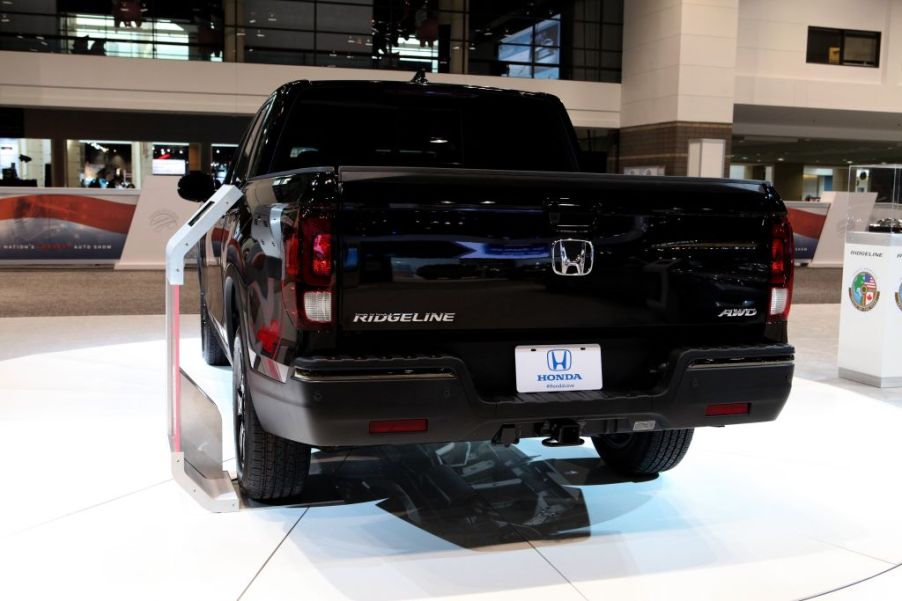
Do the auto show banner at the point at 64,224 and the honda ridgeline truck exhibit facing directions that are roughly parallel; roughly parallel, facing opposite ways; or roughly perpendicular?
roughly parallel, facing opposite ways

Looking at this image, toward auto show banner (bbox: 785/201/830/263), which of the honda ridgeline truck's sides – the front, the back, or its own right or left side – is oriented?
right

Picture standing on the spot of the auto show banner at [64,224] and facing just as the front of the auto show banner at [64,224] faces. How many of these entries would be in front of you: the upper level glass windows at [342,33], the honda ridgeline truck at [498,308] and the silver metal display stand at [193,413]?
2

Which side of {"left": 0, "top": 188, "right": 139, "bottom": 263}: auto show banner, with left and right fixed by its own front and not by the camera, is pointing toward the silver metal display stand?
front

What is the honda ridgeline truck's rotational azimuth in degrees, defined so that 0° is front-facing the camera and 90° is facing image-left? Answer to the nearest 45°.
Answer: approximately 135°

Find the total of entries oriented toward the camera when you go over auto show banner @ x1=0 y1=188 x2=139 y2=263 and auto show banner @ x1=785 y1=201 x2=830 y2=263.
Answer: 2

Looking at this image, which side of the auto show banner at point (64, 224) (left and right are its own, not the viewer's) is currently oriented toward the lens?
front

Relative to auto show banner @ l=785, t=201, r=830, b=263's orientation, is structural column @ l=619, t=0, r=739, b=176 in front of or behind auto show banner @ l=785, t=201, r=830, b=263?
behind

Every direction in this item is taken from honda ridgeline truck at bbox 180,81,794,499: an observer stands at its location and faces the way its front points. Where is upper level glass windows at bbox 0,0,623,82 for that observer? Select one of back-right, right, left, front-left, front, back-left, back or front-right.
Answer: front-right

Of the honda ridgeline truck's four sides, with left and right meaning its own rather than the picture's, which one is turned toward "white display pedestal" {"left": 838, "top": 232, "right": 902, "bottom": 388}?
right

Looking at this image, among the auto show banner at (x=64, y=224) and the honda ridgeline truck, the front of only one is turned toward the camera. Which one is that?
the auto show banner

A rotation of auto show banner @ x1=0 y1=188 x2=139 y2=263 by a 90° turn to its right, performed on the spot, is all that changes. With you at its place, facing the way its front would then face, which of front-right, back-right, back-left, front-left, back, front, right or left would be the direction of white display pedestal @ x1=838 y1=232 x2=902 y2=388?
back-left

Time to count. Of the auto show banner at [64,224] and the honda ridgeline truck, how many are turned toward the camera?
1

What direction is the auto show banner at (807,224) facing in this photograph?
toward the camera

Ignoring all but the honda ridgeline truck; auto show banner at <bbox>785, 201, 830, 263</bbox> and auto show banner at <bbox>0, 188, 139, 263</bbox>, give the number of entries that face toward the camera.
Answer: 2

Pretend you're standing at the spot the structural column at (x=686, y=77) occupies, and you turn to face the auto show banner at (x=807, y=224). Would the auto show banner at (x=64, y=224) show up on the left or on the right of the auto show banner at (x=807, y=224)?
right
